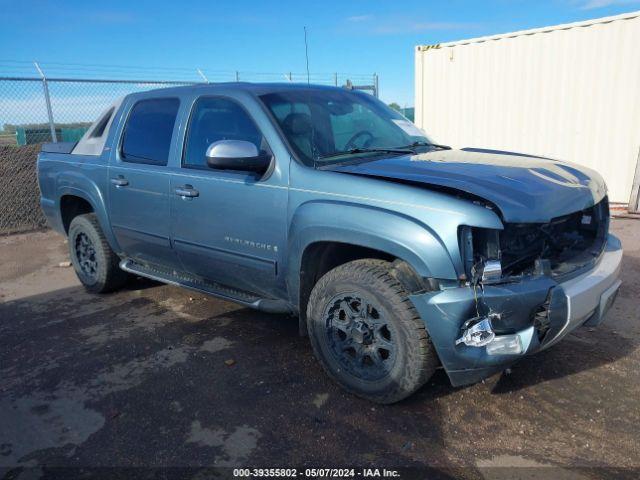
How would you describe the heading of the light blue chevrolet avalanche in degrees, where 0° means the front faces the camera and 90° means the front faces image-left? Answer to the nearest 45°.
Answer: approximately 315°

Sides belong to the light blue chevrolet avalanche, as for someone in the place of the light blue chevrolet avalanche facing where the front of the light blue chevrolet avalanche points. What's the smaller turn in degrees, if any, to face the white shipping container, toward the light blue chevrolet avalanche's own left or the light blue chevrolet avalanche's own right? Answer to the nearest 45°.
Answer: approximately 90° to the light blue chevrolet avalanche's own left
